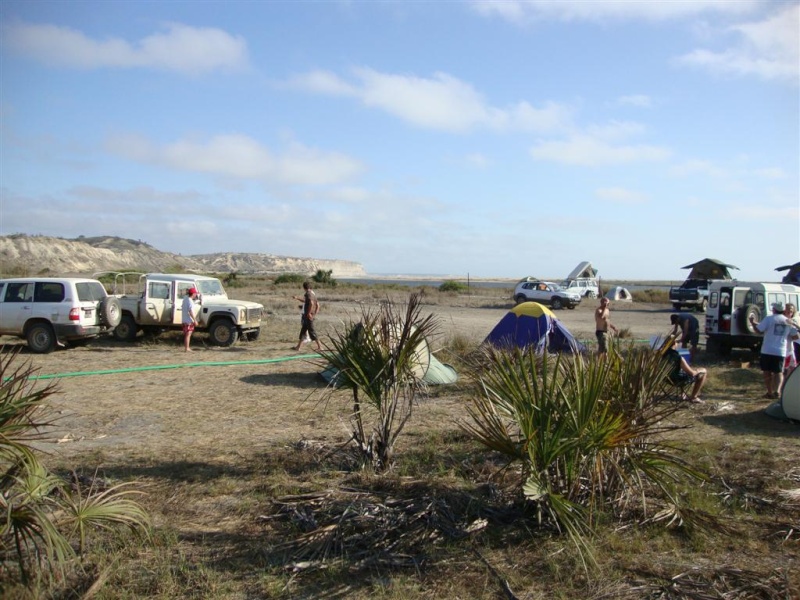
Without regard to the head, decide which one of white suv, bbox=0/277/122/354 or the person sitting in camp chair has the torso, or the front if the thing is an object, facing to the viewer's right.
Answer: the person sitting in camp chair

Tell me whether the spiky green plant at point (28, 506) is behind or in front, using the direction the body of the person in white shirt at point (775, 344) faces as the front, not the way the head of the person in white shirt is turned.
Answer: behind

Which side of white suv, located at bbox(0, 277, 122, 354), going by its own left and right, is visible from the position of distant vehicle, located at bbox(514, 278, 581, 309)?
right

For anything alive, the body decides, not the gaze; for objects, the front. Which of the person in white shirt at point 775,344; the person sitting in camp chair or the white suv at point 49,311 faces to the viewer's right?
the person sitting in camp chair

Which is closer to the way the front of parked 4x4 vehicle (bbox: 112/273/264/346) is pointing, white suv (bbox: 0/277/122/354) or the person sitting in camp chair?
the person sitting in camp chair

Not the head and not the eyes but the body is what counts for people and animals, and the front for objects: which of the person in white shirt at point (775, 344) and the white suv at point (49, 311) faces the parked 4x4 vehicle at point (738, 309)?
the person in white shirt

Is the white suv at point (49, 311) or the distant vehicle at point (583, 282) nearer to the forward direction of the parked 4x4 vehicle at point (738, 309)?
the distant vehicle

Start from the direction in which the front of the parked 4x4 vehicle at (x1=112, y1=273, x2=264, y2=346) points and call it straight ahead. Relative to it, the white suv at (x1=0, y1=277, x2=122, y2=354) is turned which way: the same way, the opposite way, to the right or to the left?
the opposite way

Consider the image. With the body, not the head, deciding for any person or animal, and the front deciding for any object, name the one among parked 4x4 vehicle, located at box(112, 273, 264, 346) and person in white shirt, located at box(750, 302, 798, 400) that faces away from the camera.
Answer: the person in white shirt

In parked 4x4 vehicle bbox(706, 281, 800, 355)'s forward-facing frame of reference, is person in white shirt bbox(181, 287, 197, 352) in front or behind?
behind

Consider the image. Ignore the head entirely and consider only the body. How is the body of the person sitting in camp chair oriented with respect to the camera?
to the viewer's right

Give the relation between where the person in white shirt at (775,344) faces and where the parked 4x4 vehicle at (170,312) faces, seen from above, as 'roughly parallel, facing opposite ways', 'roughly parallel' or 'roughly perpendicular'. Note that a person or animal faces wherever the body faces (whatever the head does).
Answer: roughly perpendicular

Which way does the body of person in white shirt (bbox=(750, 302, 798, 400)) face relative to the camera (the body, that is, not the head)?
away from the camera

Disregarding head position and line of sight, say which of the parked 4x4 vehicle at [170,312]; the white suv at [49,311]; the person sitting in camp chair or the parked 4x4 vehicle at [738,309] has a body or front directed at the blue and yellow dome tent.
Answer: the parked 4x4 vehicle at [170,312]

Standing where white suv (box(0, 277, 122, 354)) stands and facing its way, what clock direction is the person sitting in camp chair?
The person sitting in camp chair is roughly at 6 o'clock from the white suv.
